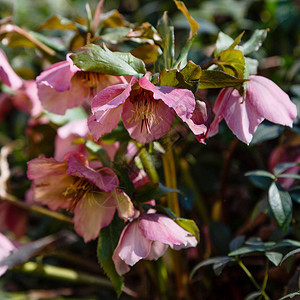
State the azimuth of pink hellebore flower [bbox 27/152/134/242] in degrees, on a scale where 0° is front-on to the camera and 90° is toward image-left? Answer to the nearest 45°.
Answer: approximately 45°

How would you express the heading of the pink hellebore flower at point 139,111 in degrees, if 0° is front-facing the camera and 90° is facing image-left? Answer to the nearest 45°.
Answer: approximately 0°
